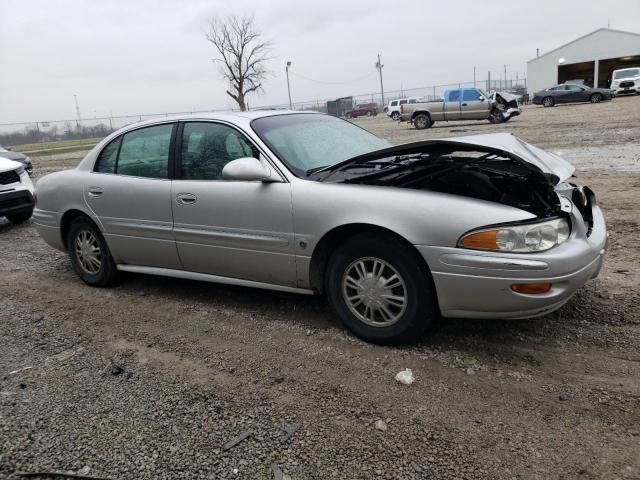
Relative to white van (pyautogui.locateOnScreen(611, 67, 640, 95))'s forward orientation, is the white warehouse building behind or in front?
behind

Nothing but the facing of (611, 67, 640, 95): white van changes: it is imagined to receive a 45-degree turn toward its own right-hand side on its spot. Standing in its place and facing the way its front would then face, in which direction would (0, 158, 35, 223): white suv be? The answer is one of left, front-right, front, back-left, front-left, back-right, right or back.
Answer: front-left

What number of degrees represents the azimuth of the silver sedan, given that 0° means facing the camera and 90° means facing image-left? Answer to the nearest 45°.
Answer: approximately 315°

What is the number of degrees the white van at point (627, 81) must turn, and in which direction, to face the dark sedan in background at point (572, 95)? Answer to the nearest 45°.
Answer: approximately 45° to its right

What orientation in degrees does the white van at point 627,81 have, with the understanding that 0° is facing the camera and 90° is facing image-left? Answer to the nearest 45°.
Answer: approximately 0°

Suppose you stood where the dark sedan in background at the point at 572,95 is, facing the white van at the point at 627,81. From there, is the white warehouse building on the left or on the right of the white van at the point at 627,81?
left

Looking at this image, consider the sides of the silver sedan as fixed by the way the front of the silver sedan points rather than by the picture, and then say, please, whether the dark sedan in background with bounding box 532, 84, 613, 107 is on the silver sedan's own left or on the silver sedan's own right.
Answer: on the silver sedan's own left

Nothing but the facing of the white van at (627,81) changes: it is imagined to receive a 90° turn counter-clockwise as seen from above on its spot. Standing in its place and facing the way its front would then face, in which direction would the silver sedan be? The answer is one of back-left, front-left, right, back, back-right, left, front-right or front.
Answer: right

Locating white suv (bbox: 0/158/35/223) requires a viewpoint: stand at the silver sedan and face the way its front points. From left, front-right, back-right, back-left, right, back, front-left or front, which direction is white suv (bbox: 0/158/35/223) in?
back
